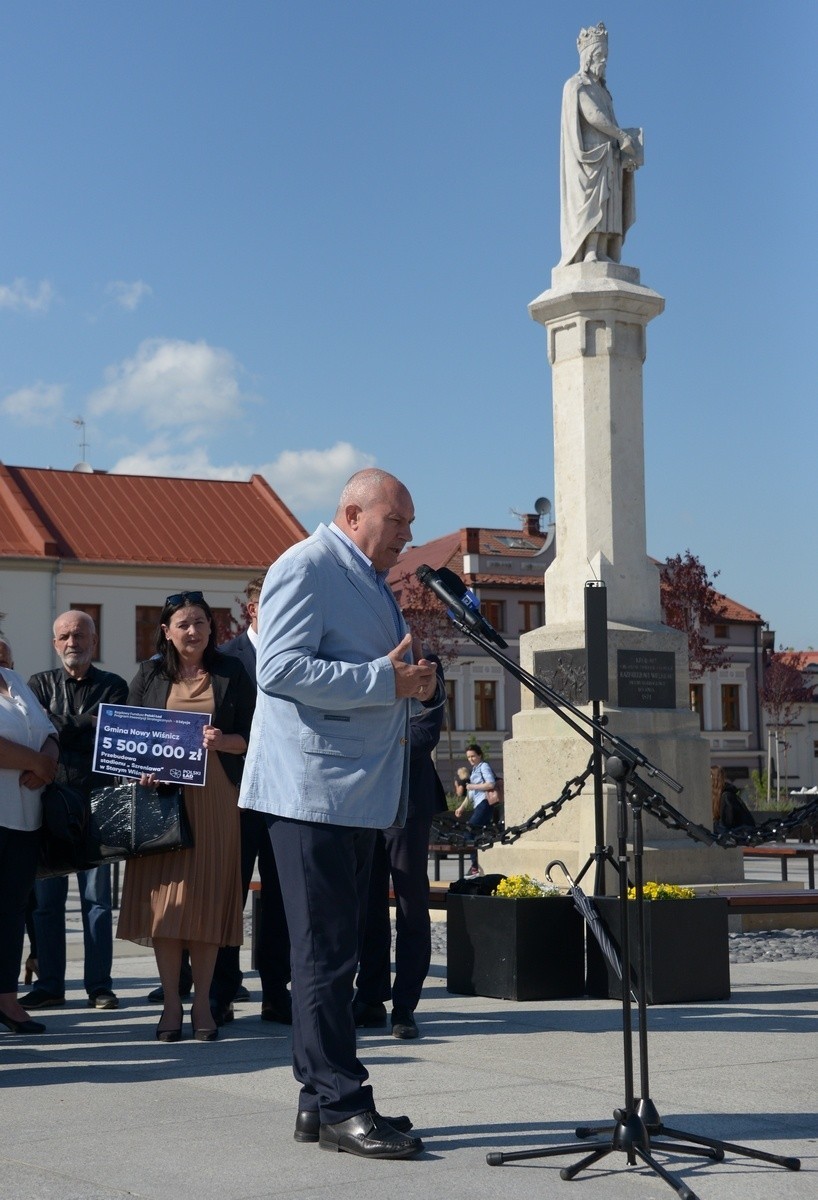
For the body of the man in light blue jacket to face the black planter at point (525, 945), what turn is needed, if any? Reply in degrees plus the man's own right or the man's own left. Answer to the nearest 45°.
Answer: approximately 90° to the man's own left

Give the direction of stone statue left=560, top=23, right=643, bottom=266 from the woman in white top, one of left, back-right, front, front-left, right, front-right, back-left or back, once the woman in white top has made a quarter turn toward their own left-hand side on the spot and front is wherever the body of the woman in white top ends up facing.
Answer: front

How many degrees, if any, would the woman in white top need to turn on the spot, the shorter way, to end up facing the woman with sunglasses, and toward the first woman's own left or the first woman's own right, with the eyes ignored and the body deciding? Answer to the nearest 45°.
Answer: approximately 45° to the first woman's own left

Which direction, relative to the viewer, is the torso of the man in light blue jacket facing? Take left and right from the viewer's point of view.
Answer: facing to the right of the viewer

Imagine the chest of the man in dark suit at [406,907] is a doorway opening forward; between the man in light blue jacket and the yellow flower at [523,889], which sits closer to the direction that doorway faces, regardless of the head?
the man in light blue jacket

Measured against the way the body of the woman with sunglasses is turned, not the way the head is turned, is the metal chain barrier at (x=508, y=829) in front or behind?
behind

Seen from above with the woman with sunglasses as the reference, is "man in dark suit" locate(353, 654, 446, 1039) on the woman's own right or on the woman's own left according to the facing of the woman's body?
on the woman's own left

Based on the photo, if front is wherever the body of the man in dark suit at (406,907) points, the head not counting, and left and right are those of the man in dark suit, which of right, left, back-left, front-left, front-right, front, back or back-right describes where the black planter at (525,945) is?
back-left

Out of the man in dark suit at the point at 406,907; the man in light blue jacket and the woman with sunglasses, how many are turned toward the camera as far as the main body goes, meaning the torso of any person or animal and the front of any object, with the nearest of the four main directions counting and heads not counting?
2

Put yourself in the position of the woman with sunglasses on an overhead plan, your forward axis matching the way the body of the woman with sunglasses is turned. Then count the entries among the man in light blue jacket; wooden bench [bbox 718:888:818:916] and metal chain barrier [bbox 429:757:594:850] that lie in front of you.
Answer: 1

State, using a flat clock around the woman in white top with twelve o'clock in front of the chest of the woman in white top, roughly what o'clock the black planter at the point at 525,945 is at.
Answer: The black planter is roughly at 10 o'clock from the woman in white top.

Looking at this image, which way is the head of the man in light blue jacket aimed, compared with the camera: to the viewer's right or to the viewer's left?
to the viewer's right

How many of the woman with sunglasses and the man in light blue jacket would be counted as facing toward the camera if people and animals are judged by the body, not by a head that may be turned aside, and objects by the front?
1

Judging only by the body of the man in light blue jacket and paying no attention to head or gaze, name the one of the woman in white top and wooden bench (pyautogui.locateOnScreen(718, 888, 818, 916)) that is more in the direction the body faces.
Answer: the wooden bench

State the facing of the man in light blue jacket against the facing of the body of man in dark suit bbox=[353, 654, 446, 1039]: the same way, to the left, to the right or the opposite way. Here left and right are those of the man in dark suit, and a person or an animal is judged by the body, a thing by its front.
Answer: to the left
